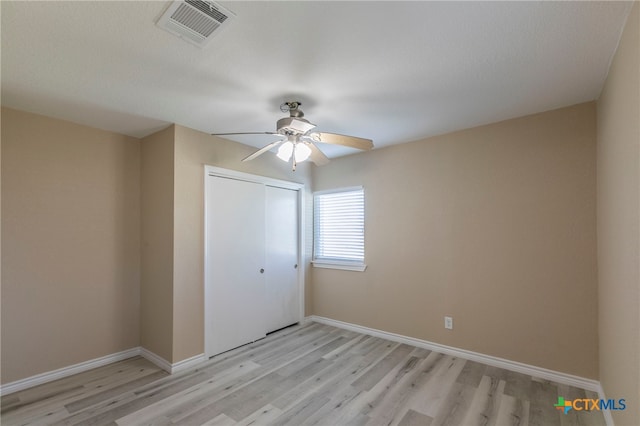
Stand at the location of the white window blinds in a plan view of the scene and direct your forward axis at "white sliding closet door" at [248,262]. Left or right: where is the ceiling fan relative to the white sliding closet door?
left

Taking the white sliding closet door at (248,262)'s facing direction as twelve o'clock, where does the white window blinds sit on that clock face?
The white window blinds is roughly at 10 o'clock from the white sliding closet door.

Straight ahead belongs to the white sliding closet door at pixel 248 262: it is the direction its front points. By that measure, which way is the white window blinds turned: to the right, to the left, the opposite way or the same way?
to the right

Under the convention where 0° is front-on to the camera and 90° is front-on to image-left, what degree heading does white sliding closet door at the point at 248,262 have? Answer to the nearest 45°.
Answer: approximately 315°

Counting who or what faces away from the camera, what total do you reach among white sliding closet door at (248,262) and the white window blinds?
0

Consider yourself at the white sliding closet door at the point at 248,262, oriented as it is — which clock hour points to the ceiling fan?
The ceiling fan is roughly at 1 o'clock from the white sliding closet door.

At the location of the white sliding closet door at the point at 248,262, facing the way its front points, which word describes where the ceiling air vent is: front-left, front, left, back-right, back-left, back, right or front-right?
front-right

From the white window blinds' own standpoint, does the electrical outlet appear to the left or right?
on its left

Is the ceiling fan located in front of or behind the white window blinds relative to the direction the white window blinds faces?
in front
